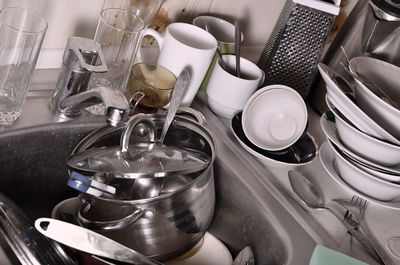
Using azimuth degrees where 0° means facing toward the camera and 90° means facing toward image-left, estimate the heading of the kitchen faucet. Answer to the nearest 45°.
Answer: approximately 315°
